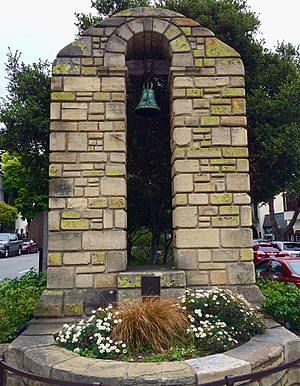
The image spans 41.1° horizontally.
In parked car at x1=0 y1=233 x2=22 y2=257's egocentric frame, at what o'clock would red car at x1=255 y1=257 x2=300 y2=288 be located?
The red car is roughly at 10 o'clock from the parked car.

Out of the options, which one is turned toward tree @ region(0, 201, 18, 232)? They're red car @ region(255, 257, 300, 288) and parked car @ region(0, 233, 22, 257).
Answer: the red car

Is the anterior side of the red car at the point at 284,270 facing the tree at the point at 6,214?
yes

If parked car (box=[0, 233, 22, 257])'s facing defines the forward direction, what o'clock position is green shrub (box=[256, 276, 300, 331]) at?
The green shrub is roughly at 10 o'clock from the parked car.

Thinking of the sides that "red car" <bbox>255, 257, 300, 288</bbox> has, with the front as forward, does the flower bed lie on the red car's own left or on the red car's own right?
on the red car's own left

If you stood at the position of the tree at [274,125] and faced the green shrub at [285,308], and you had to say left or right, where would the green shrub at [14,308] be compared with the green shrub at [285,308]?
right

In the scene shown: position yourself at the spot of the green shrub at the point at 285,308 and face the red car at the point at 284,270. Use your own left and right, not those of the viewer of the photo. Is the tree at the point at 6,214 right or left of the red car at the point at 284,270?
left

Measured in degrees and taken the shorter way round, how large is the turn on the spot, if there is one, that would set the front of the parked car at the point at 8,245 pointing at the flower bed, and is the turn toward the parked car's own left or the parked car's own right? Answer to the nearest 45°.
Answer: approximately 45° to the parked car's own left

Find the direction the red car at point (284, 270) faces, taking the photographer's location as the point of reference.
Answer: facing away from the viewer and to the left of the viewer
